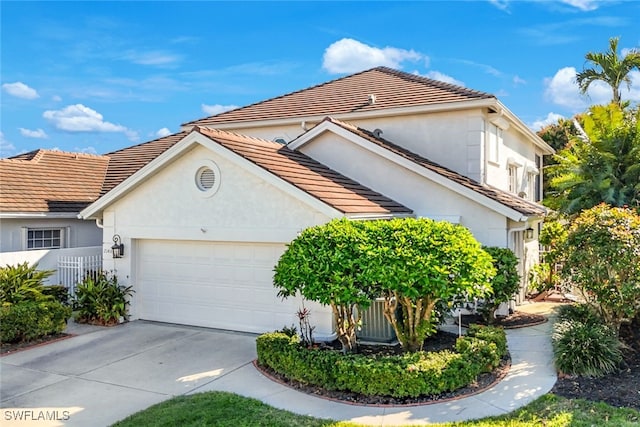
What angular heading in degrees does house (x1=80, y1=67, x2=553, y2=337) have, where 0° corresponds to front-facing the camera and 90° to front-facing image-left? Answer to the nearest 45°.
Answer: approximately 45°

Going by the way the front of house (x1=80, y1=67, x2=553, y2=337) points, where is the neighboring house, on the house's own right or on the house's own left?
on the house's own right

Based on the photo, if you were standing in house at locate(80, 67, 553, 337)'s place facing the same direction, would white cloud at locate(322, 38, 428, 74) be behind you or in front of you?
behind

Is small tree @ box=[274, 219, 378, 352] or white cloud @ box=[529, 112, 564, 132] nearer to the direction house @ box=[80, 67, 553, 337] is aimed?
the small tree

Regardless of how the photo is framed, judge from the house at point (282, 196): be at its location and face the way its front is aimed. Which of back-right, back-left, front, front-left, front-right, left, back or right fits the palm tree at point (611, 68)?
back

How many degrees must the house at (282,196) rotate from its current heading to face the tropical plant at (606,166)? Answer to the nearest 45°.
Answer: approximately 135° to its left

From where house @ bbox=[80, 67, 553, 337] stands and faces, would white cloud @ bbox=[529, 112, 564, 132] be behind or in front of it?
behind
